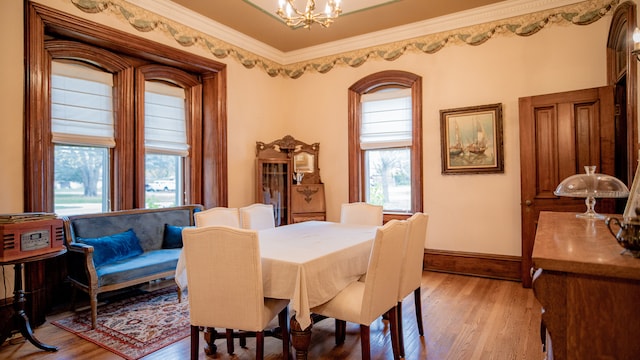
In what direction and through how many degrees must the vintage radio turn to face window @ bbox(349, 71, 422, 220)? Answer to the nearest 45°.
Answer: approximately 45° to its left

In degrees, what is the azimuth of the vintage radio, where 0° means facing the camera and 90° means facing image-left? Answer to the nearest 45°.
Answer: approximately 315°

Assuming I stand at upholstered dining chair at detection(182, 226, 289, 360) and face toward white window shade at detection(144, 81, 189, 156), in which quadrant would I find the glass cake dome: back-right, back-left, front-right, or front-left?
back-right

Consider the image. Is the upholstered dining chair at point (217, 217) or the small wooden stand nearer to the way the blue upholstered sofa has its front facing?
the upholstered dining chair

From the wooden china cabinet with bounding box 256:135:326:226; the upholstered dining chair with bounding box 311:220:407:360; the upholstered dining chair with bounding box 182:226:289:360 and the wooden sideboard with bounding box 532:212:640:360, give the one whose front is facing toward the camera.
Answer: the wooden china cabinet

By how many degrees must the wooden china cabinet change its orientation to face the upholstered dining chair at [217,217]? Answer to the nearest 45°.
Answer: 0° — it already faces it

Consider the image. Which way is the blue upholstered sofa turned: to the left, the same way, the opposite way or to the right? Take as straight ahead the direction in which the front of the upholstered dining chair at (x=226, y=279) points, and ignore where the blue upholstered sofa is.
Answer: to the right

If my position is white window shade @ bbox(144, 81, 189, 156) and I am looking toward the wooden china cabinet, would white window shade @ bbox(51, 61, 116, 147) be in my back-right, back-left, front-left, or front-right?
back-right

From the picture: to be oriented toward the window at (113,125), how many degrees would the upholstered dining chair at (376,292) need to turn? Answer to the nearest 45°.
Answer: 0° — it already faces it
